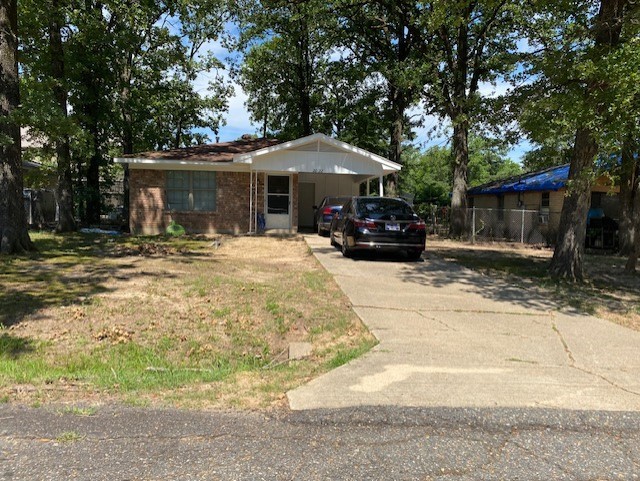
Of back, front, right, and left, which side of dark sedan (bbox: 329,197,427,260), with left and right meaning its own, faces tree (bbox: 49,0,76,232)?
left

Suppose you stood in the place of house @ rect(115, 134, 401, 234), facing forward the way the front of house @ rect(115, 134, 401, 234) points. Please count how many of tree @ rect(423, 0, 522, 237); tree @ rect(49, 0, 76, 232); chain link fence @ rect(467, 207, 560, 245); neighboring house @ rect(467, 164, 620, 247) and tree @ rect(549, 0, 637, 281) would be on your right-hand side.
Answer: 1

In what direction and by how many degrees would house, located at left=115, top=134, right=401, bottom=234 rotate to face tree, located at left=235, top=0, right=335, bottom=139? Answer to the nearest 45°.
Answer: approximately 180°

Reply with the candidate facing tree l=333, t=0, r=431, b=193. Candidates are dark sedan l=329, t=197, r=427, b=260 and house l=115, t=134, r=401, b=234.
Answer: the dark sedan

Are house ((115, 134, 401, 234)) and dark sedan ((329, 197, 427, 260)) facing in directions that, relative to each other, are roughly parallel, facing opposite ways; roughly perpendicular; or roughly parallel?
roughly parallel, facing opposite ways

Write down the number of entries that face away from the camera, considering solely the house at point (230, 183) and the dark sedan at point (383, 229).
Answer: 1

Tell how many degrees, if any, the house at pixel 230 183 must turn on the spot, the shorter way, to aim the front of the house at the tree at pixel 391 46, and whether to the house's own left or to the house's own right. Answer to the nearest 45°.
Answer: approximately 135° to the house's own left

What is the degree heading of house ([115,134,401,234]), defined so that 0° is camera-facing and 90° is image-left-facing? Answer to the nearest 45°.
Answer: approximately 0°

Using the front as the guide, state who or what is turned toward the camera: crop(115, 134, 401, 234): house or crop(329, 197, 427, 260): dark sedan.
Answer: the house

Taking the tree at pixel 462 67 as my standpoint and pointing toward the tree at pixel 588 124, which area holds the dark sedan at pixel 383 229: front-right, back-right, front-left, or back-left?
front-right

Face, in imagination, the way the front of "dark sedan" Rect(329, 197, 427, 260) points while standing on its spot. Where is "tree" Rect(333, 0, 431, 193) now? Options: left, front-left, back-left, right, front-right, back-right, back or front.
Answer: front

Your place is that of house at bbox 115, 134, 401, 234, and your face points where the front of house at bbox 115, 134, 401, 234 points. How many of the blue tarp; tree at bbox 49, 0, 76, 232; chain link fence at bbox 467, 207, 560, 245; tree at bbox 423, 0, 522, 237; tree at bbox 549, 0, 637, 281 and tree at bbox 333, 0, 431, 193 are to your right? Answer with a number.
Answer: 1

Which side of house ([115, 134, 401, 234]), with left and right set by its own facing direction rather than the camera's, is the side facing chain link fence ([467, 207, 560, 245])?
left

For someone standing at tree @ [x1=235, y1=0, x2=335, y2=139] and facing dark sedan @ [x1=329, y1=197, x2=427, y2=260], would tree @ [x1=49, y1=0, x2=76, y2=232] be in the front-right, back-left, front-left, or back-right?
front-right

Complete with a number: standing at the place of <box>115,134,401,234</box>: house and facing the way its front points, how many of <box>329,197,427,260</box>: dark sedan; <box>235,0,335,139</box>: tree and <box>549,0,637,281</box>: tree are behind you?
1

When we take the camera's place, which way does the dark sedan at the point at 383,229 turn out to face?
facing away from the viewer

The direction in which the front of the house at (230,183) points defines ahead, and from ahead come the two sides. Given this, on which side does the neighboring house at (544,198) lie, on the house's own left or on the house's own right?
on the house's own left

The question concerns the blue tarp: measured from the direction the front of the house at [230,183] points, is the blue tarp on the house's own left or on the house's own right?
on the house's own left

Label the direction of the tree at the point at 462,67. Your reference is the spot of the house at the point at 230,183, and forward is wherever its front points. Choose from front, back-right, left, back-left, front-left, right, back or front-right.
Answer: left
